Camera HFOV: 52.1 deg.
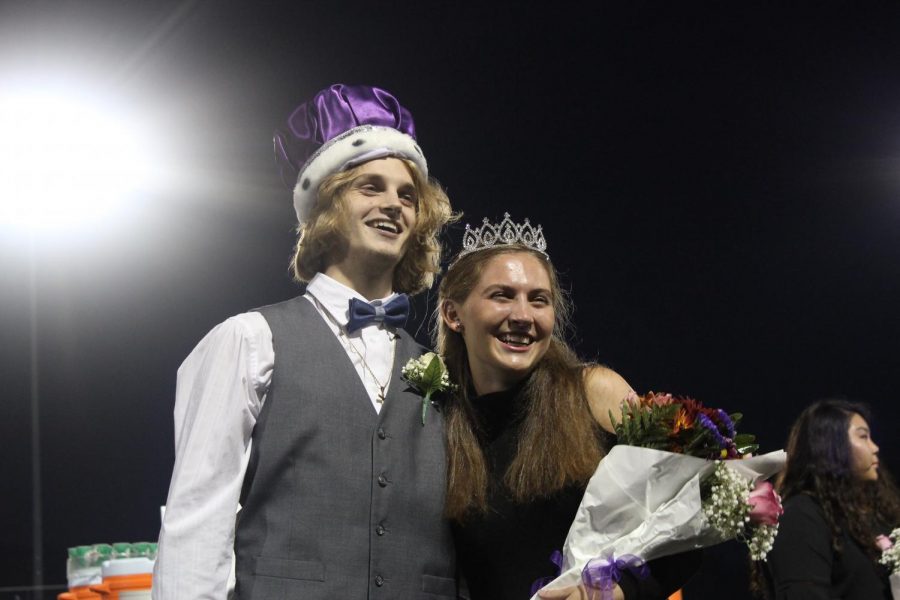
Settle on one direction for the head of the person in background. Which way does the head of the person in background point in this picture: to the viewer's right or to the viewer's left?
to the viewer's right

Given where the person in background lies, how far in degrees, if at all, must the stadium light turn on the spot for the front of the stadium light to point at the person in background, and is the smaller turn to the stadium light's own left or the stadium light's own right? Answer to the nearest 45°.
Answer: approximately 45° to the stadium light's own left

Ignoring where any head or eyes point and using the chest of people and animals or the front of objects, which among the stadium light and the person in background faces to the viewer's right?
the person in background

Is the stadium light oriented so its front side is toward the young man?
yes

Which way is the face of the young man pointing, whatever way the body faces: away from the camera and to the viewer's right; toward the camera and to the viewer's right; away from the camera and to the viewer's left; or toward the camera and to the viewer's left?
toward the camera and to the viewer's right

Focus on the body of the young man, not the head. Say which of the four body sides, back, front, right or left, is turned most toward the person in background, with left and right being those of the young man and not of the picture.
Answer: left

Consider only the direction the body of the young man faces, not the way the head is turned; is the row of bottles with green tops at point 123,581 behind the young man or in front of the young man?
behind

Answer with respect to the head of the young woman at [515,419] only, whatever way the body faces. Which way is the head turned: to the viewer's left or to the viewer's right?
to the viewer's right

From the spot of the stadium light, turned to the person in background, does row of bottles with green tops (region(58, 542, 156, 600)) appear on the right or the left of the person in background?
right

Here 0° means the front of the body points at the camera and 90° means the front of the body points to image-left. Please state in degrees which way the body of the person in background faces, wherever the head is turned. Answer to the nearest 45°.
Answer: approximately 270°
